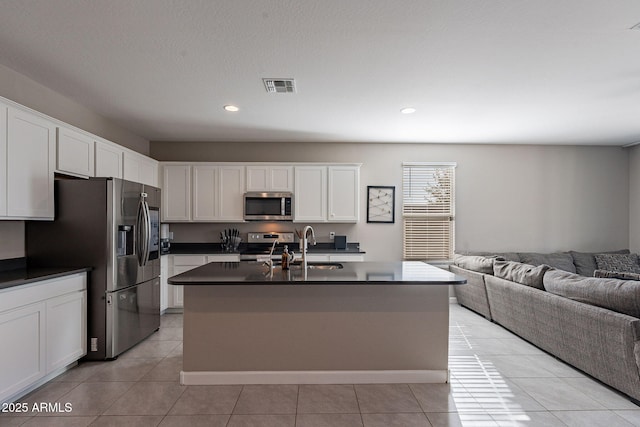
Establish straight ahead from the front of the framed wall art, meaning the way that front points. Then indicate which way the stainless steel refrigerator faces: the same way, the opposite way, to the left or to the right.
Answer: to the left

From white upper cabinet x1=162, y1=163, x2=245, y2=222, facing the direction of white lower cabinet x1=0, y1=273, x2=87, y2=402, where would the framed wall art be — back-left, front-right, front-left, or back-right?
back-left

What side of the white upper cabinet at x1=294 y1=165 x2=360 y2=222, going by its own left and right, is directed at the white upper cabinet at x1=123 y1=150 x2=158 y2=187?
right

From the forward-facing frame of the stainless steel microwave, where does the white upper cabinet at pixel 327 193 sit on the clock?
The white upper cabinet is roughly at 9 o'clock from the stainless steel microwave.

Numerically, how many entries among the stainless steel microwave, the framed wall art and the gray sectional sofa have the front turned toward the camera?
2

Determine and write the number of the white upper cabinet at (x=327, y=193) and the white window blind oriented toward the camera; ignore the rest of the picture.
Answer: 2

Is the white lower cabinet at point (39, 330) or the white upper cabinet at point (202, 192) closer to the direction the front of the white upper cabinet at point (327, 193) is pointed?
the white lower cabinet

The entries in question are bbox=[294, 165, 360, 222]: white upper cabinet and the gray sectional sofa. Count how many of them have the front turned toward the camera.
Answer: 1

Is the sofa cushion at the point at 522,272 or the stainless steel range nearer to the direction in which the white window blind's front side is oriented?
the sofa cushion

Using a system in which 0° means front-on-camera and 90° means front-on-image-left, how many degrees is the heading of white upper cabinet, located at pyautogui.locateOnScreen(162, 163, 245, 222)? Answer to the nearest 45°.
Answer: approximately 0°
